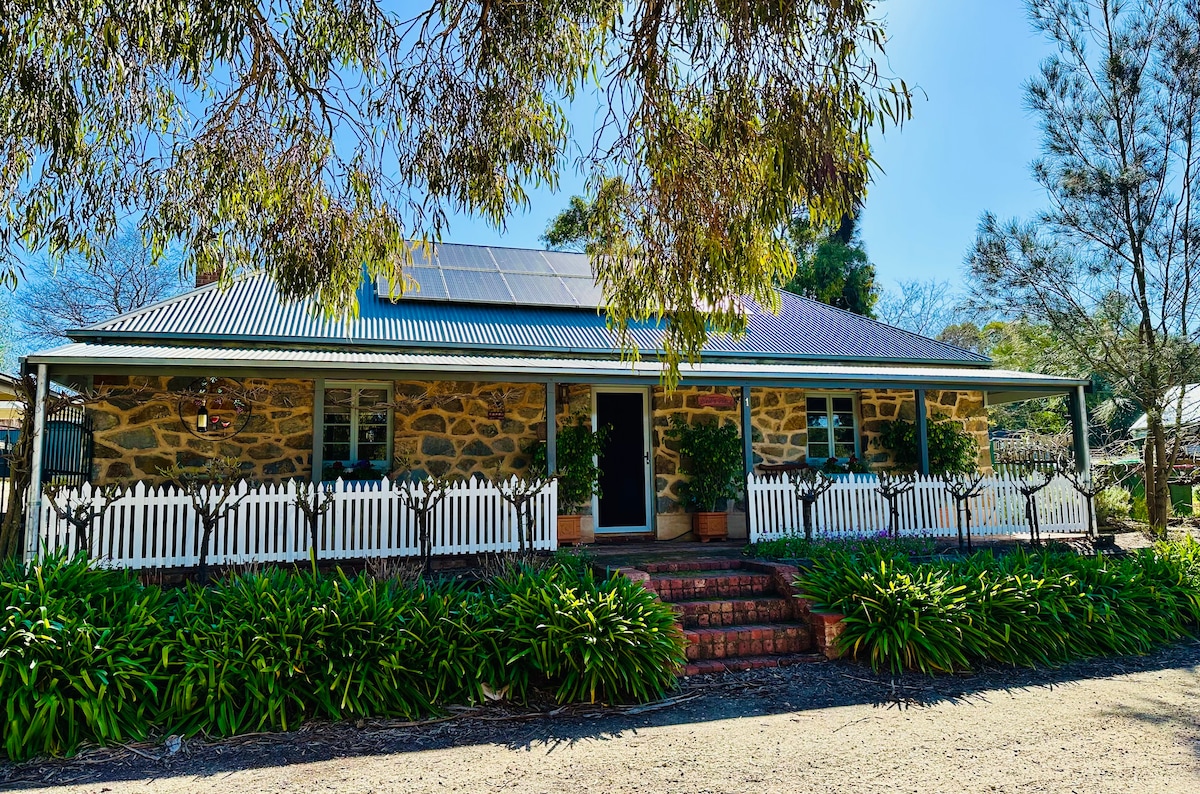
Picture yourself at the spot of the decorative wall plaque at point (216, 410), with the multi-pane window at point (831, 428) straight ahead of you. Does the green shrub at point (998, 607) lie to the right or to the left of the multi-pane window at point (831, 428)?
right

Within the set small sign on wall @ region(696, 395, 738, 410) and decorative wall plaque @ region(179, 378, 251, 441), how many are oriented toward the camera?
2

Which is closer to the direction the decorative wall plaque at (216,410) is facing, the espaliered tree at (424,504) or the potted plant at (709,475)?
the espaliered tree

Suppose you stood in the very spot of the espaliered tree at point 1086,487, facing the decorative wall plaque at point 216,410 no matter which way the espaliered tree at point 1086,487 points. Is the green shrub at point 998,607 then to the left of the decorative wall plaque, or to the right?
left

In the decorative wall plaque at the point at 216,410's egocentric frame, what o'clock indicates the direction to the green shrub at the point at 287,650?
The green shrub is roughly at 12 o'clock from the decorative wall plaque.

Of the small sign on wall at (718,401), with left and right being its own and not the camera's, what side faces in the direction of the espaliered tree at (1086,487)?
left

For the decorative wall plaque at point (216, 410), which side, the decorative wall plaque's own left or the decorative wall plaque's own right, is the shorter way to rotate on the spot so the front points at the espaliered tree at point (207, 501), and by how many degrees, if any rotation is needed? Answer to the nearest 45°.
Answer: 0° — it already faces it

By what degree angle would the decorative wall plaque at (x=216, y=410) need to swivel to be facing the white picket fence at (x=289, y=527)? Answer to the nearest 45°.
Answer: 0° — it already faces it

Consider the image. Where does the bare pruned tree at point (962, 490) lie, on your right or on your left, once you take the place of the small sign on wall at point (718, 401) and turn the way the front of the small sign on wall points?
on your left

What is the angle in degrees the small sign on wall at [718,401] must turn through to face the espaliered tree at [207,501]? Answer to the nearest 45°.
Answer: approximately 45° to its right

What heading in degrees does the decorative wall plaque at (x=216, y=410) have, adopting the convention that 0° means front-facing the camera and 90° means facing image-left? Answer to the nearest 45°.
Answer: approximately 0°
